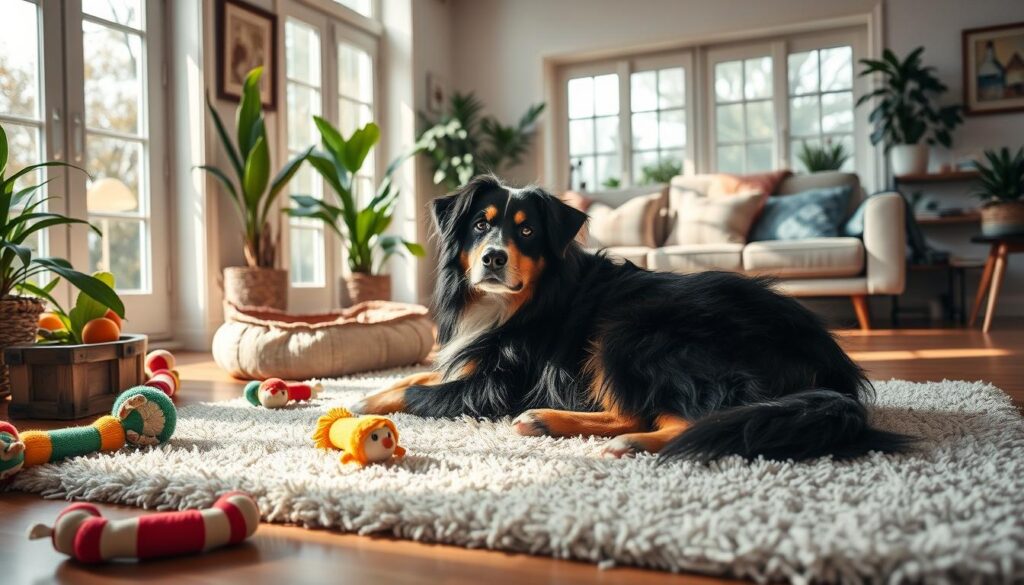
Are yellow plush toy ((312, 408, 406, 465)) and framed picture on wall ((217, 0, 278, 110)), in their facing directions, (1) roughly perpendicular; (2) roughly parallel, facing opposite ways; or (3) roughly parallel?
roughly parallel

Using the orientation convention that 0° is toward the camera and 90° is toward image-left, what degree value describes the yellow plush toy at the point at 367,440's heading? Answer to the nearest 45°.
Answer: approximately 315°

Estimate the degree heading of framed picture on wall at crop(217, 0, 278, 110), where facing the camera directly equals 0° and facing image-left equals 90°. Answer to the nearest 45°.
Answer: approximately 315°

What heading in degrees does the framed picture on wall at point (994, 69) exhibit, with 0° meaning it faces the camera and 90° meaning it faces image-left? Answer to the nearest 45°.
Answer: approximately 45°

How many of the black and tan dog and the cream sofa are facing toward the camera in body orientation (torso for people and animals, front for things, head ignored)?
1

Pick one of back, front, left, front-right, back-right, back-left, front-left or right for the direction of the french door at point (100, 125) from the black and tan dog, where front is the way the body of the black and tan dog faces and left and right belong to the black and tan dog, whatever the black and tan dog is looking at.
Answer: front-right

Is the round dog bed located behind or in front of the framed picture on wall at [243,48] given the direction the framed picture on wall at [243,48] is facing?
in front

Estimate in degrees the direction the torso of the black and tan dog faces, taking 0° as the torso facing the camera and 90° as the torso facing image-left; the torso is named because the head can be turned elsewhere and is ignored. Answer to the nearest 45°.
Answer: approximately 90°

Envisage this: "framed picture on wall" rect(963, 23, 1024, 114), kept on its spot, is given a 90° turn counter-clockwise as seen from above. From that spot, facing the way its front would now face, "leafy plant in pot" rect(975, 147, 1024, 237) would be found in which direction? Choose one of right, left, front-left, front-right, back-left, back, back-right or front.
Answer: front-right

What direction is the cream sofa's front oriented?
toward the camera

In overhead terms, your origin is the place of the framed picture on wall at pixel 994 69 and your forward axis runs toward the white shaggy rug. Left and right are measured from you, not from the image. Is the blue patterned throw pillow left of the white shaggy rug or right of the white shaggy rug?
right

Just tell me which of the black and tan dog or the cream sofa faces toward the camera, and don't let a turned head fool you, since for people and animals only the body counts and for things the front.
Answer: the cream sofa

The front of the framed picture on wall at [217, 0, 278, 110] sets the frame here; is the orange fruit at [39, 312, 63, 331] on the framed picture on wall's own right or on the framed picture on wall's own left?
on the framed picture on wall's own right

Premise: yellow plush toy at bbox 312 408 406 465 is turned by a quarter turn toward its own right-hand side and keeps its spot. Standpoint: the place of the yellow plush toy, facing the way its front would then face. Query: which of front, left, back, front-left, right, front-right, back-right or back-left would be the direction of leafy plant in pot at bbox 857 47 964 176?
back

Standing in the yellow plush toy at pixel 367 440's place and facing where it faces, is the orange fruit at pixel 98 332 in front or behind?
behind

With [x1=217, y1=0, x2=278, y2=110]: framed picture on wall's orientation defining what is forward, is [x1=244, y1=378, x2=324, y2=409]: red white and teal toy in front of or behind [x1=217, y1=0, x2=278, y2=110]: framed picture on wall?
in front
